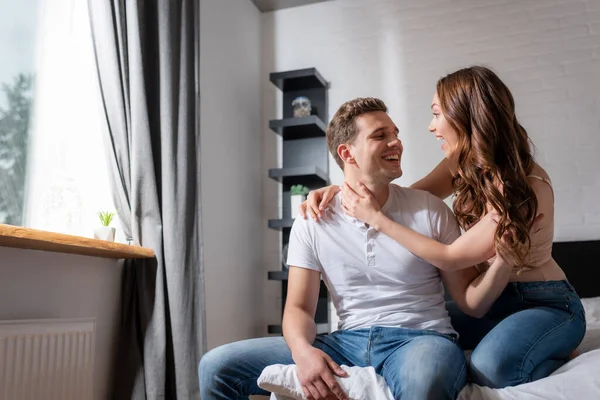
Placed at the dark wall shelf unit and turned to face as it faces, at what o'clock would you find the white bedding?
The white bedding is roughly at 10 o'clock from the dark wall shelf unit.

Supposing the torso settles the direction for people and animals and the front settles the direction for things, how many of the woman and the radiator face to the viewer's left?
1

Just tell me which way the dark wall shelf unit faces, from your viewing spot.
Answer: facing the viewer and to the left of the viewer

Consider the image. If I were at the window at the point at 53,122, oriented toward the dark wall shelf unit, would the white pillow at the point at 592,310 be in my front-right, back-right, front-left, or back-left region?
front-right

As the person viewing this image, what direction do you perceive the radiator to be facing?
facing the viewer and to the right of the viewer

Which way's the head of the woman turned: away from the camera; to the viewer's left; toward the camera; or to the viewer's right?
to the viewer's left

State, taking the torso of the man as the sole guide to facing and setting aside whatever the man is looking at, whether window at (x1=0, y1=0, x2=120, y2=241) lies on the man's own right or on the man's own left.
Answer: on the man's own right

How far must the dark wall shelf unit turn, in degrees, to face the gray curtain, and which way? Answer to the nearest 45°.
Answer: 0° — it already faces it

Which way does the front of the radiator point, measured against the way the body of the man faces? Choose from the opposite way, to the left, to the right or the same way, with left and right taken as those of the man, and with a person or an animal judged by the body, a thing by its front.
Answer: to the left

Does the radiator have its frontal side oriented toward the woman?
yes

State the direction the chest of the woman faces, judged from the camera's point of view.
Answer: to the viewer's left

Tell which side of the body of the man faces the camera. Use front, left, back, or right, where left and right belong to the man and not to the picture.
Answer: front

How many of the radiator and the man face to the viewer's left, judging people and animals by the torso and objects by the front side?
0
